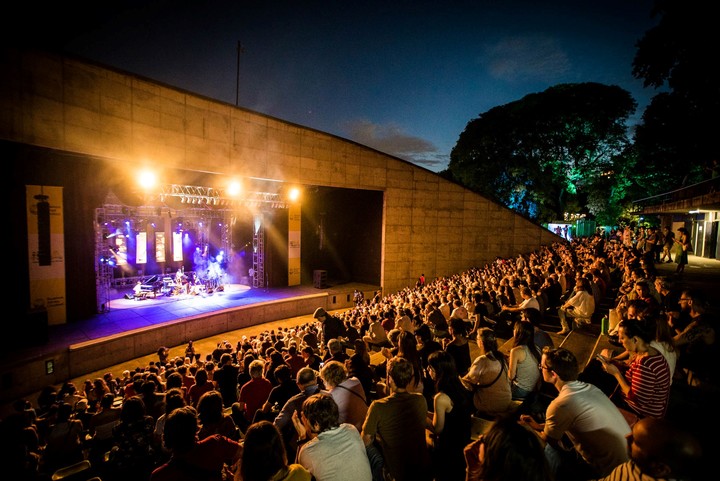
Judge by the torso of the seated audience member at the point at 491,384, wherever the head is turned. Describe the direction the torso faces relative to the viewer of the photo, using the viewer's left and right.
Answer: facing away from the viewer and to the left of the viewer

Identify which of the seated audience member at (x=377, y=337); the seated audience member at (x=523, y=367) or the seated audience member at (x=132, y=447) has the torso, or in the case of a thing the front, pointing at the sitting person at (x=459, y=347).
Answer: the seated audience member at (x=523, y=367)

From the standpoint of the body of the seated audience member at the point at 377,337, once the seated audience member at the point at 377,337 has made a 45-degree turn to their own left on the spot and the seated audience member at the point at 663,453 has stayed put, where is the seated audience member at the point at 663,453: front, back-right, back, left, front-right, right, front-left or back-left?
left

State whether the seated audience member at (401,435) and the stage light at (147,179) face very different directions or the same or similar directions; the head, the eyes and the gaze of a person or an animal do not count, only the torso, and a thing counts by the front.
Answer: very different directions

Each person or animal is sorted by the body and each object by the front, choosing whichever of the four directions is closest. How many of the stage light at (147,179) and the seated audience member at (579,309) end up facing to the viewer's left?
1

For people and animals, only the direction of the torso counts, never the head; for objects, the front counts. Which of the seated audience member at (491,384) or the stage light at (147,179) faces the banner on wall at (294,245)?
the seated audience member

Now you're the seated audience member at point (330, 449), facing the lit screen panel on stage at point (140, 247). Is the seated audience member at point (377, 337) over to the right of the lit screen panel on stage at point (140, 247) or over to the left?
right

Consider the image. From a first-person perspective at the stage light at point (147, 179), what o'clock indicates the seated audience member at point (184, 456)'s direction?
The seated audience member is roughly at 12 o'clock from the stage light.

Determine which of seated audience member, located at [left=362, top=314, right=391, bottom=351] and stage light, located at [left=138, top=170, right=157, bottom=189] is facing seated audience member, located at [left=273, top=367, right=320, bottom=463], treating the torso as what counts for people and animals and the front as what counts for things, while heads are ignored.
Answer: the stage light

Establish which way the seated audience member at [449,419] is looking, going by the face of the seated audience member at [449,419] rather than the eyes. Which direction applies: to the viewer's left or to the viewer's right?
to the viewer's left

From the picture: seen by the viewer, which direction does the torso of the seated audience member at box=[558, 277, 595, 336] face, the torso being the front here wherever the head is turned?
to the viewer's left

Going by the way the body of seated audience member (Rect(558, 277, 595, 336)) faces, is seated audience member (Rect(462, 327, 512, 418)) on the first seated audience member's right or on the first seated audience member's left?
on the first seated audience member's left

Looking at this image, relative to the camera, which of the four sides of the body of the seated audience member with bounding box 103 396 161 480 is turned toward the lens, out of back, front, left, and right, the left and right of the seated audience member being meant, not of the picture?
back

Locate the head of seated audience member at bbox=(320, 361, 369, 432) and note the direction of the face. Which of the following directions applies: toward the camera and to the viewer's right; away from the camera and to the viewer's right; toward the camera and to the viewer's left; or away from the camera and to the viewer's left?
away from the camera and to the viewer's left

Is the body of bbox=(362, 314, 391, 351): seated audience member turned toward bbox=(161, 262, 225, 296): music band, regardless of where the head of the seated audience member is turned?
yes
